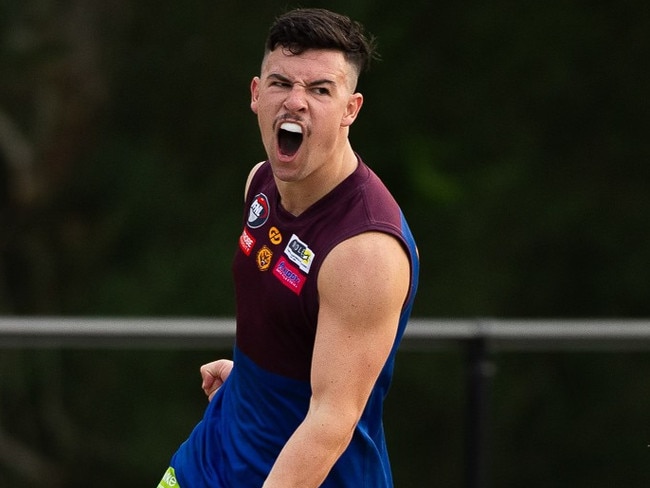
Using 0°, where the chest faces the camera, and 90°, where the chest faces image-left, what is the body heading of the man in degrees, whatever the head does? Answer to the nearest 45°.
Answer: approximately 45°

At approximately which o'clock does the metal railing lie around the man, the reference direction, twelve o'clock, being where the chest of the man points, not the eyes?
The metal railing is roughly at 5 o'clock from the man.

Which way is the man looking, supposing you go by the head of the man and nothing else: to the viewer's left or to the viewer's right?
to the viewer's left
